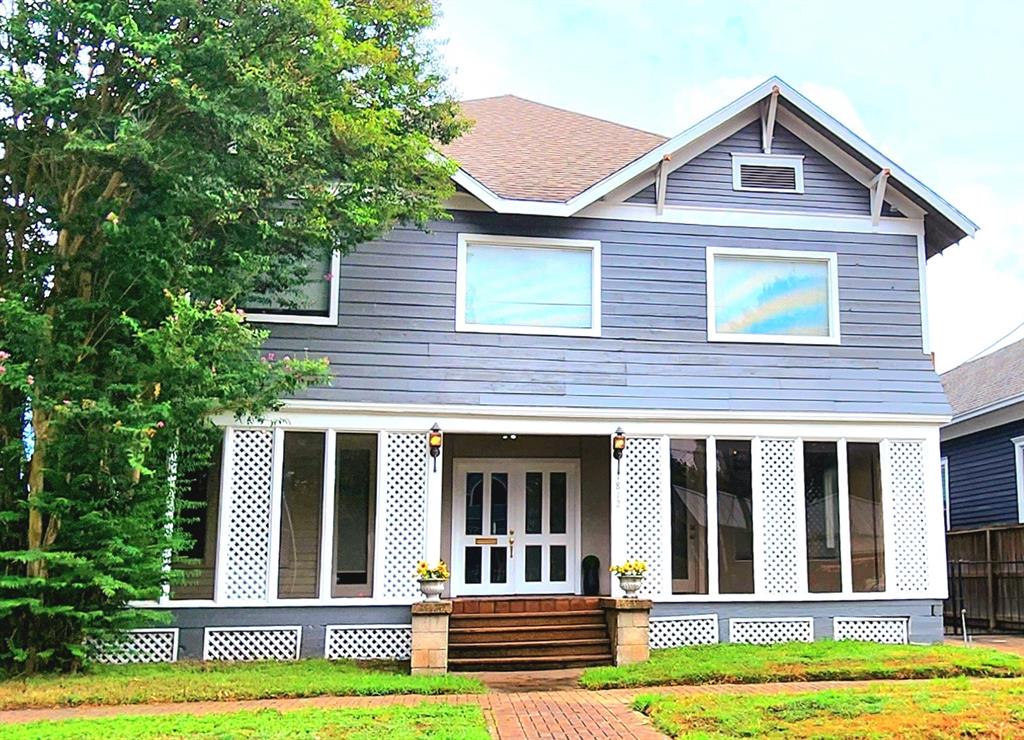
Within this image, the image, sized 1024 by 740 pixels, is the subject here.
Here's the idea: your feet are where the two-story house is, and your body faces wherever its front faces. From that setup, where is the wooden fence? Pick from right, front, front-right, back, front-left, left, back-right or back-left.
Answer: back-left

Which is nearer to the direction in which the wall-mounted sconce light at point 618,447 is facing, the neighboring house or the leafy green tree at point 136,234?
the leafy green tree

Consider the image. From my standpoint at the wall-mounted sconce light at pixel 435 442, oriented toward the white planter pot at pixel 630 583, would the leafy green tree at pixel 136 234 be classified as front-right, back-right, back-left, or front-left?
back-right

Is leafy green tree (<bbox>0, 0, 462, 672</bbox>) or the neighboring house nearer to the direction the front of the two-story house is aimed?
the leafy green tree

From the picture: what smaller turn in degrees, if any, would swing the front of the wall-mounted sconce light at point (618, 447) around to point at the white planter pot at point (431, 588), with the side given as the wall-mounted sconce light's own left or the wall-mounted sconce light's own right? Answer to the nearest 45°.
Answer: approximately 45° to the wall-mounted sconce light's own right

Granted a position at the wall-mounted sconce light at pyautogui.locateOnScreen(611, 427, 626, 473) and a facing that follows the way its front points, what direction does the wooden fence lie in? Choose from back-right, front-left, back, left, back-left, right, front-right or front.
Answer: back-left

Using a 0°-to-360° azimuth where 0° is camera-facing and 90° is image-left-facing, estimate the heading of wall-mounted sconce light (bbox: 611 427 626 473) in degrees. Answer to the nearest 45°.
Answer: approximately 0°

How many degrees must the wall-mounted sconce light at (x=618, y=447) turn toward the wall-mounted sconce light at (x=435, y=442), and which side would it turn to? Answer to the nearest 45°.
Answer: approximately 90° to its right

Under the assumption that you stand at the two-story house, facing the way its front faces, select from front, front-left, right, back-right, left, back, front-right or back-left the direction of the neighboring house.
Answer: back-left
